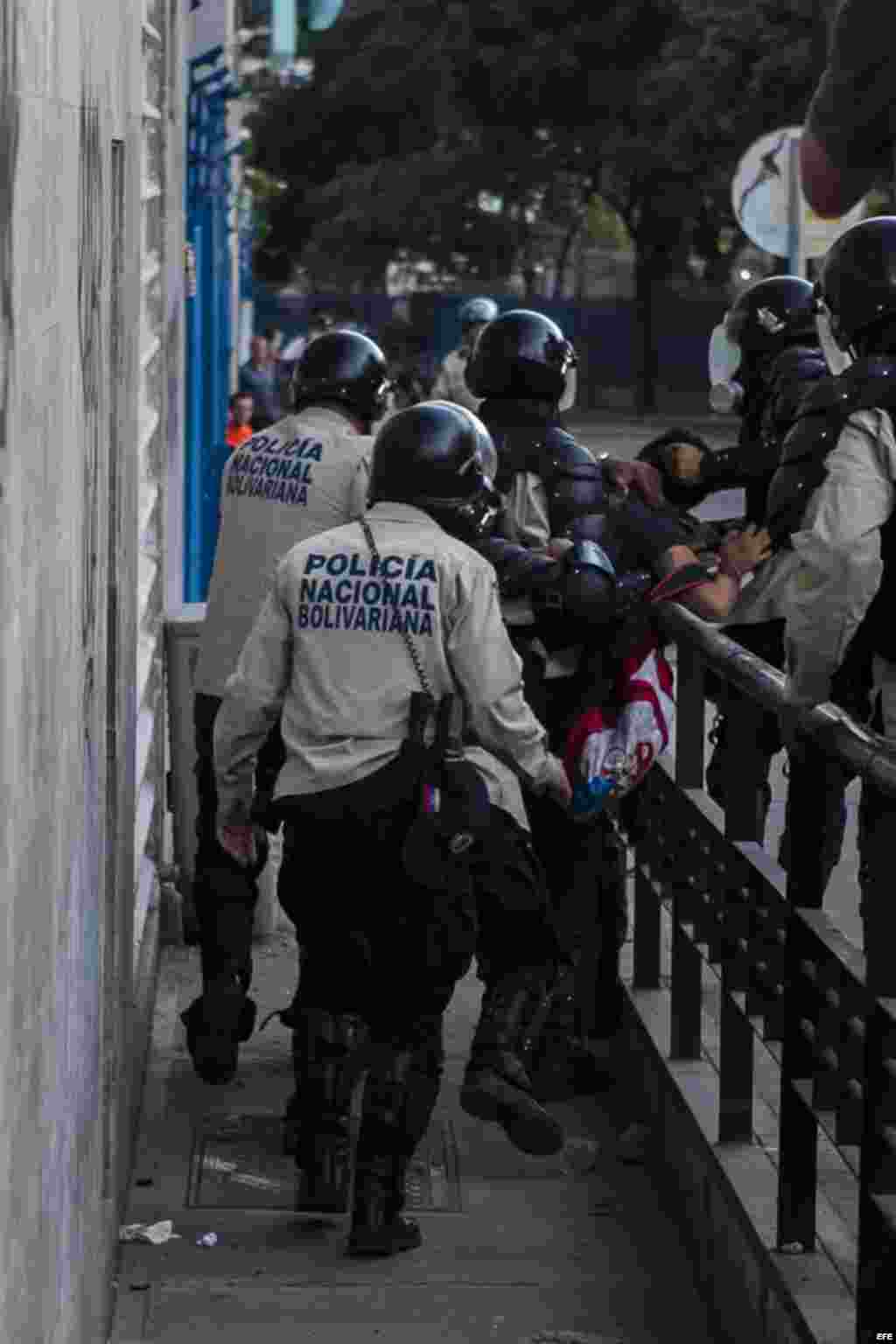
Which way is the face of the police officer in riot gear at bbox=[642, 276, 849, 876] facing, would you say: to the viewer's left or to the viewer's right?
to the viewer's left

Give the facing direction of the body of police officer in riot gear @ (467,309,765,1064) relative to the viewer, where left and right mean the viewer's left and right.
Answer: facing away from the viewer and to the right of the viewer

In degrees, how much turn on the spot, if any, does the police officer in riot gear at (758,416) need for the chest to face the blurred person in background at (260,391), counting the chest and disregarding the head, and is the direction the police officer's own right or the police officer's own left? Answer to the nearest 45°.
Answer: approximately 90° to the police officer's own right

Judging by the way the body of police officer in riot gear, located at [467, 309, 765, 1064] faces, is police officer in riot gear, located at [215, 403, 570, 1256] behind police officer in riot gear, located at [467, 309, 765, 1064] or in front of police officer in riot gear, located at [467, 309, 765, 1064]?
behind

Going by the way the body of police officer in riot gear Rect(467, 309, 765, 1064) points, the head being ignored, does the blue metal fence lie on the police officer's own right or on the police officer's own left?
on the police officer's own left

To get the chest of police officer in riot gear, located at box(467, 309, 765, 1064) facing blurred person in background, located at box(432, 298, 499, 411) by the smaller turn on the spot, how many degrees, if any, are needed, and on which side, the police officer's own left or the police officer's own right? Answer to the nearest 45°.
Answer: approximately 45° to the police officer's own left

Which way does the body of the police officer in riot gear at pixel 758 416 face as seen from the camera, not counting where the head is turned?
to the viewer's left

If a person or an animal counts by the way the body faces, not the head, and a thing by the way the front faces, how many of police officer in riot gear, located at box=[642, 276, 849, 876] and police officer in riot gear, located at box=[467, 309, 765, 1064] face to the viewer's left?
1

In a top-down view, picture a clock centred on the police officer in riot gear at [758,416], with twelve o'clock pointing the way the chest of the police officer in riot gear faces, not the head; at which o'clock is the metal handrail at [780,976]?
The metal handrail is roughly at 9 o'clock from the police officer in riot gear.

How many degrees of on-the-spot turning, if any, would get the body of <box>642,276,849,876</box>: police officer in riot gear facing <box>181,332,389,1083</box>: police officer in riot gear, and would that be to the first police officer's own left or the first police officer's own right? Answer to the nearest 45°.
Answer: approximately 45° to the first police officer's own left

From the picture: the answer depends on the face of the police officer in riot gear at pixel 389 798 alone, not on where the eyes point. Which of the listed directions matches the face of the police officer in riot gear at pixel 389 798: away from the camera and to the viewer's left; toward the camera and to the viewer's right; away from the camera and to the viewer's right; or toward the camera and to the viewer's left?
away from the camera and to the viewer's right
